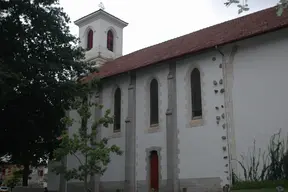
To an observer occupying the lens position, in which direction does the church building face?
facing away from the viewer and to the left of the viewer
